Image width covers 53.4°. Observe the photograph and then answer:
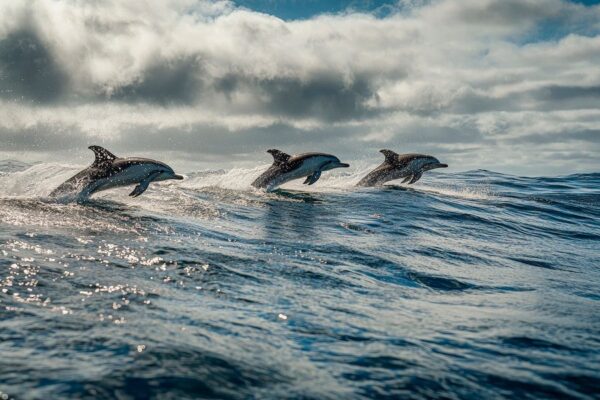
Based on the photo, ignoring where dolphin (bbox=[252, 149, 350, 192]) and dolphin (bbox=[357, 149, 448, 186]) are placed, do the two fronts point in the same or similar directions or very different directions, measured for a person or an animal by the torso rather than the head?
same or similar directions

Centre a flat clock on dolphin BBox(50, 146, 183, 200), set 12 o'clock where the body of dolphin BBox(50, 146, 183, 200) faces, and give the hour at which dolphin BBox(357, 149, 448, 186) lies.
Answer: dolphin BBox(357, 149, 448, 186) is roughly at 11 o'clock from dolphin BBox(50, 146, 183, 200).

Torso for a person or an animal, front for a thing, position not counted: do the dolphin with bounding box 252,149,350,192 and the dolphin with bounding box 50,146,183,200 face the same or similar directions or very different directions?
same or similar directions

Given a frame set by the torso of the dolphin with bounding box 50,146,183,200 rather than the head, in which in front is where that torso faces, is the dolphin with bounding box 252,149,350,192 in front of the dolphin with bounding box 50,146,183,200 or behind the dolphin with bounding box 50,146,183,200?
in front

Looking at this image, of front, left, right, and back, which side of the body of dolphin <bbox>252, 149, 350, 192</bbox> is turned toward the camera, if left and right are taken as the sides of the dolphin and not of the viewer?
right

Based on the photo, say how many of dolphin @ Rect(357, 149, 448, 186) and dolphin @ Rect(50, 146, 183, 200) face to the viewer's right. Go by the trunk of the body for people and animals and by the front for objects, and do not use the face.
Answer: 2

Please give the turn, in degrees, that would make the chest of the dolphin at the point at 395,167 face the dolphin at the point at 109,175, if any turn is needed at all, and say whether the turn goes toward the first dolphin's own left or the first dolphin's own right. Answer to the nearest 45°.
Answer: approximately 135° to the first dolphin's own right

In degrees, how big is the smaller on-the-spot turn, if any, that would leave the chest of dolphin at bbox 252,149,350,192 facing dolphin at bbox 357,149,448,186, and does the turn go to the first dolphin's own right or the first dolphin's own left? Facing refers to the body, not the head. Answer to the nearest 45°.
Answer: approximately 45° to the first dolphin's own left

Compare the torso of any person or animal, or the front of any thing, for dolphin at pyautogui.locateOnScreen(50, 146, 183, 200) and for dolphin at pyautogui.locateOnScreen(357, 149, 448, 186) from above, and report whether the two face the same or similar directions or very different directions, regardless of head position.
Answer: same or similar directions

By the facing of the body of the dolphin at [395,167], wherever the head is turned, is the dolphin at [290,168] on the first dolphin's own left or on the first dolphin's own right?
on the first dolphin's own right

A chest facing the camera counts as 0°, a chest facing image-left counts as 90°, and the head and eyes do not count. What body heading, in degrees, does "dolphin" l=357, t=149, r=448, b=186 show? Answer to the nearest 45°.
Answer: approximately 270°

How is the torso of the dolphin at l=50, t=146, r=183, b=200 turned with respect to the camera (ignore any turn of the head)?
to the viewer's right
